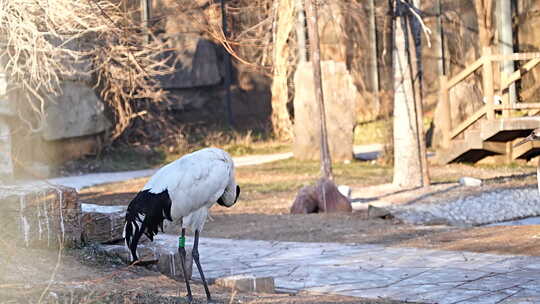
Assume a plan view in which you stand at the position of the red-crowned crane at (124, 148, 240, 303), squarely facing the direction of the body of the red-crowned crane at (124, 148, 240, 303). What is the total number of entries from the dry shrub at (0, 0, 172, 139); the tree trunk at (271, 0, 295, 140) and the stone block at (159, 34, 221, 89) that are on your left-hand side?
3

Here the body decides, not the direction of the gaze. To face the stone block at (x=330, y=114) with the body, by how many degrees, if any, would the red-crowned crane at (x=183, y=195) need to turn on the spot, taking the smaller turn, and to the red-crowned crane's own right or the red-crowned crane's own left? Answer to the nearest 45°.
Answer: approximately 90° to the red-crowned crane's own left

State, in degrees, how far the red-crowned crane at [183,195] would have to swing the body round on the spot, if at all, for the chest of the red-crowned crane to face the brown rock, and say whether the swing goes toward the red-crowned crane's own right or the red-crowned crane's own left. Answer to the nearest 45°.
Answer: approximately 45° to the red-crowned crane's own left

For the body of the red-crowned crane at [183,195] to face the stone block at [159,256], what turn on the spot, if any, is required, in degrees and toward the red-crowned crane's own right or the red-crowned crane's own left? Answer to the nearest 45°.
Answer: approximately 90° to the red-crowned crane's own left

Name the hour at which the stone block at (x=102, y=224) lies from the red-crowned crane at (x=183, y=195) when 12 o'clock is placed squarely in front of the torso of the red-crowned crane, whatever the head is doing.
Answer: The stone block is roughly at 8 o'clock from the red-crowned crane.

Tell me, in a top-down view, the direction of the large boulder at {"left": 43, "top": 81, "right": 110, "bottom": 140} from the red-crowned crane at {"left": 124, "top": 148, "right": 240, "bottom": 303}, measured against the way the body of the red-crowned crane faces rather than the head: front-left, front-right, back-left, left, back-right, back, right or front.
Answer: left

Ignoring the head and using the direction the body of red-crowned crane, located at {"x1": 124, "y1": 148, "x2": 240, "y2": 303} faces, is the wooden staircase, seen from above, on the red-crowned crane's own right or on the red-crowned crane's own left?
on the red-crowned crane's own left

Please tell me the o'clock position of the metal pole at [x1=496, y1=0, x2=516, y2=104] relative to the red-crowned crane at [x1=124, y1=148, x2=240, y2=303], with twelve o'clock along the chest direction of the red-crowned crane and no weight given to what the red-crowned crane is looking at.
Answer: The metal pole is roughly at 10 o'clock from the red-crowned crane.

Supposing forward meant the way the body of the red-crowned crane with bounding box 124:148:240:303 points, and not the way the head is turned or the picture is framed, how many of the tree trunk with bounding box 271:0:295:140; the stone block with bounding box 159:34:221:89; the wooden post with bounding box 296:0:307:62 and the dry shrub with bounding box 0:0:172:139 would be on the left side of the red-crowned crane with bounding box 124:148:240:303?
4

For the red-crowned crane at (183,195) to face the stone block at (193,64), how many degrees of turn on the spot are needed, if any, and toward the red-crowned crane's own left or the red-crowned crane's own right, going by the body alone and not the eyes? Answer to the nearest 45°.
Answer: approximately 90° to the red-crowned crane's own left

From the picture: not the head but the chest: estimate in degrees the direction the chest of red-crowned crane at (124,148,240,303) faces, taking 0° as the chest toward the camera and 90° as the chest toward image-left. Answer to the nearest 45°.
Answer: approximately 270°

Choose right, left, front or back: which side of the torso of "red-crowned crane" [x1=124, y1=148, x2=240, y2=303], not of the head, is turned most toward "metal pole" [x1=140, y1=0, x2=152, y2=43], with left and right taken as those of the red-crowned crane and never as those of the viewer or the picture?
left
